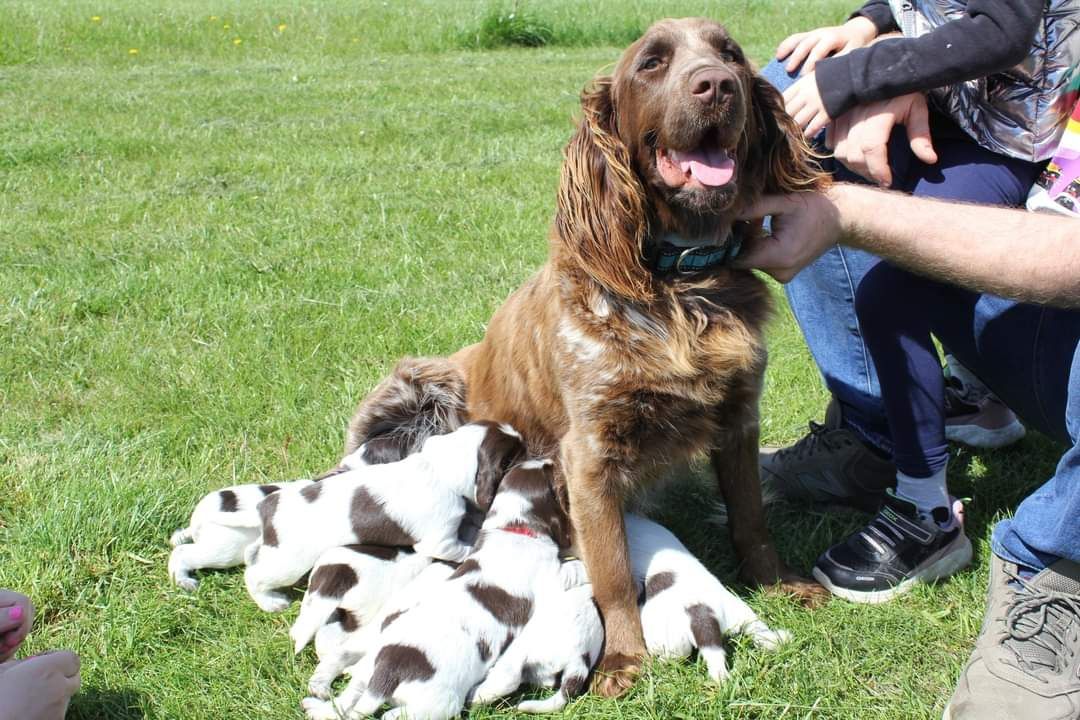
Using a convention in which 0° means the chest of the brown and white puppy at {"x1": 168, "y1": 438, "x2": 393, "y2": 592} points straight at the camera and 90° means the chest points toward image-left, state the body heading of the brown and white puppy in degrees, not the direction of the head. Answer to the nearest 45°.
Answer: approximately 270°

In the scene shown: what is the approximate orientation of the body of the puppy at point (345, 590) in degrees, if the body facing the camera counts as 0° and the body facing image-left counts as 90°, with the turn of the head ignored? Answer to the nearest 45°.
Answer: approximately 270°

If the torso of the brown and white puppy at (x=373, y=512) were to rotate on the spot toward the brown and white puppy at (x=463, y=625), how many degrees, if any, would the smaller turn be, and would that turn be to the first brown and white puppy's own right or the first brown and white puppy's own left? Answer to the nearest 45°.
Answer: approximately 90° to the first brown and white puppy's own right

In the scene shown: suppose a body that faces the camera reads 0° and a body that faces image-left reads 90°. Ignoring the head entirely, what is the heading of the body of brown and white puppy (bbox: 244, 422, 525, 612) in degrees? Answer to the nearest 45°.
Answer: approximately 270°

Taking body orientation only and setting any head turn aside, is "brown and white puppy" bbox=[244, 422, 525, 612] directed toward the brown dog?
yes

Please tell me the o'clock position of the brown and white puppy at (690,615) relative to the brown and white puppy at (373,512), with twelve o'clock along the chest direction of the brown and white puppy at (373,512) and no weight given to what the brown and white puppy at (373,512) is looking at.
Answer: the brown and white puppy at (690,615) is roughly at 1 o'clock from the brown and white puppy at (373,512).

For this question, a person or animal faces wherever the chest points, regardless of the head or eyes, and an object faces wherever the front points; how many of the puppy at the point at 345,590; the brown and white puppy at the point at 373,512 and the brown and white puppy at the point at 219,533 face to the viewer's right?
3

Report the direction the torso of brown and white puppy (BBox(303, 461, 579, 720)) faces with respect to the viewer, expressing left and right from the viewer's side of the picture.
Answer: facing away from the viewer and to the right of the viewer

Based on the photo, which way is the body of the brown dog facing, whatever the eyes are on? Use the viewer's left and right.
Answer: facing the viewer and to the right of the viewer

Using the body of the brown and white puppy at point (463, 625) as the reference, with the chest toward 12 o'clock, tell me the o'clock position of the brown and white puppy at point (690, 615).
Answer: the brown and white puppy at point (690, 615) is roughly at 1 o'clock from the brown and white puppy at point (463, 625).

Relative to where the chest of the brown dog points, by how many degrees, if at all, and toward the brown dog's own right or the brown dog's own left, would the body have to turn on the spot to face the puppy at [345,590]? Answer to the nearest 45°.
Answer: approximately 90° to the brown dog's own right

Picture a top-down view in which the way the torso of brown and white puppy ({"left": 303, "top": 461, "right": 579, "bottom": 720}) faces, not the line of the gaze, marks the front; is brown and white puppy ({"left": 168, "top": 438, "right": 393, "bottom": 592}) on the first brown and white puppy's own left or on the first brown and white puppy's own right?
on the first brown and white puppy's own left

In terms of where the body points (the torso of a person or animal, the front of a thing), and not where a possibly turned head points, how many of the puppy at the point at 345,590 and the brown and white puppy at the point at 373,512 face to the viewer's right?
2
